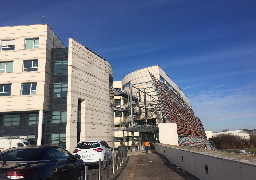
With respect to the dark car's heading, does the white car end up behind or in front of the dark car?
in front

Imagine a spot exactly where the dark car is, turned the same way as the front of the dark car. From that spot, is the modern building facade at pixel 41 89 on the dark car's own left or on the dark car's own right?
on the dark car's own left

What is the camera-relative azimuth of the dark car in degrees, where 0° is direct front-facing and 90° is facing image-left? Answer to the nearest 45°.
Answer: approximately 225°

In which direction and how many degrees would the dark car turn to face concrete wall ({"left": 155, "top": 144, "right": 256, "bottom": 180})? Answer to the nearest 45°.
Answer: approximately 45° to its right
